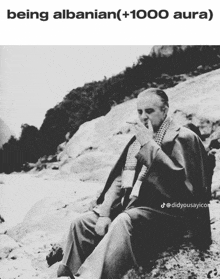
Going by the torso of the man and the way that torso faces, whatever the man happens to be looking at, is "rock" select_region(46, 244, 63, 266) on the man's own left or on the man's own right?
on the man's own right

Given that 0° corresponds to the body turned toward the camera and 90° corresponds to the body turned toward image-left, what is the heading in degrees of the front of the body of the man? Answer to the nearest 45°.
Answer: approximately 45°

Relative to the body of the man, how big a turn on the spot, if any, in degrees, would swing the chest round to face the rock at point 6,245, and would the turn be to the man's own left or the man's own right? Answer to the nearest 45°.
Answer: approximately 90° to the man's own right
